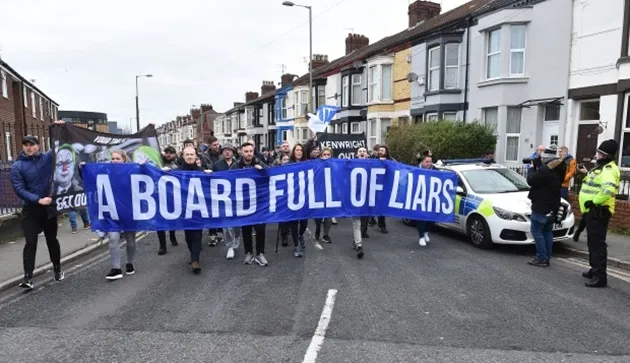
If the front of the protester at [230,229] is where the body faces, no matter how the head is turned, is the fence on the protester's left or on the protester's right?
on the protester's right

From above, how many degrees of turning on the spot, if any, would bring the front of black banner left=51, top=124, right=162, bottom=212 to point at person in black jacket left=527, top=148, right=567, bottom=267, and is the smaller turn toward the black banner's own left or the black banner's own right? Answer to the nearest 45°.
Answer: approximately 45° to the black banner's own left

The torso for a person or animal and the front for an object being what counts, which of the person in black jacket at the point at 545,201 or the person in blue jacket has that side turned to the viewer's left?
the person in black jacket

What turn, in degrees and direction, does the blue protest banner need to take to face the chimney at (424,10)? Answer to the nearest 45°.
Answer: approximately 135° to its left

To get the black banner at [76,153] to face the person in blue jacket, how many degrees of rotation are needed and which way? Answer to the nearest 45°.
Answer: approximately 45° to its right

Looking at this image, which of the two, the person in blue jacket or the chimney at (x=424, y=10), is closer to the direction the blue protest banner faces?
the person in blue jacket

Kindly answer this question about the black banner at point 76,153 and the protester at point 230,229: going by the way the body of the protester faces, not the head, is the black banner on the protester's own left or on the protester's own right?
on the protester's own right

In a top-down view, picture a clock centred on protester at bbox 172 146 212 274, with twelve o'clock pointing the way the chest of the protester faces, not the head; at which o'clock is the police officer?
The police officer is roughly at 10 o'clock from the protester.

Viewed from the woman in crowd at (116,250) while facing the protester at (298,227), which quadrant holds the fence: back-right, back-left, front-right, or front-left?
back-left
